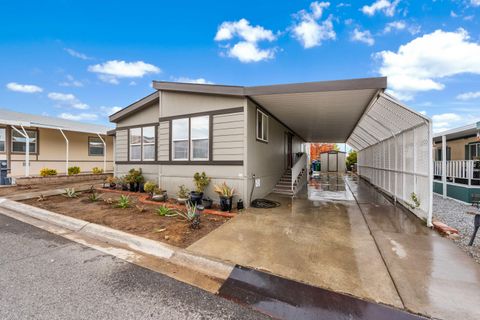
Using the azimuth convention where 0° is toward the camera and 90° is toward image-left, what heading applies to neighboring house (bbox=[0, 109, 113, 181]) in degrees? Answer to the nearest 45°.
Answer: approximately 315°

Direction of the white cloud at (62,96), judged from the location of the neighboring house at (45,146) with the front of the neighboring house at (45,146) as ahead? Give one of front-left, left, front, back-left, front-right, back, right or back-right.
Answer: back-left

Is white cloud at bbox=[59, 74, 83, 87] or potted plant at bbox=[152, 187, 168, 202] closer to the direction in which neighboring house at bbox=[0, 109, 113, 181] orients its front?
the potted plant

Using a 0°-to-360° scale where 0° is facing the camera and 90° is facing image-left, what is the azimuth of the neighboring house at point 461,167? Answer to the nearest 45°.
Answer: approximately 45°

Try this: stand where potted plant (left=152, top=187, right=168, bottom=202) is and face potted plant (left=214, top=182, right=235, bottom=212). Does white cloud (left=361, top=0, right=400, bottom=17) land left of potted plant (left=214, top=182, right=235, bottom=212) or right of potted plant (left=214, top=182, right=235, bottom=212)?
left
